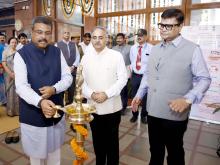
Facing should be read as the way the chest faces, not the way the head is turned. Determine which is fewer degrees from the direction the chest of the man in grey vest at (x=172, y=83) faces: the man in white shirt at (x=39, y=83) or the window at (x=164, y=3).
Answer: the man in white shirt

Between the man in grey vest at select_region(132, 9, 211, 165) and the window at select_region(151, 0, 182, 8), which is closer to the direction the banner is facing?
the man in grey vest

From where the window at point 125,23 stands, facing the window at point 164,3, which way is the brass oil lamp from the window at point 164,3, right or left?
right

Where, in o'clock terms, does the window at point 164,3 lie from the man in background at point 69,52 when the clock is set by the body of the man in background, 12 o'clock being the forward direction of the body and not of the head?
The window is roughly at 9 o'clock from the man in background.

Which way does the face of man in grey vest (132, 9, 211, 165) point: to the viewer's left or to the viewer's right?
to the viewer's left

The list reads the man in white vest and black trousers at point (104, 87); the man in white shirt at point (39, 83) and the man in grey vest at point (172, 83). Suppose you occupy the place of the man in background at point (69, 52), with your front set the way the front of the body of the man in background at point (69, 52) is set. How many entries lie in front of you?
3

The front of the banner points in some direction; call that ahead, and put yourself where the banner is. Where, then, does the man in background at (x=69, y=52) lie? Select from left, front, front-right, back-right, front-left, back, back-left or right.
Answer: right

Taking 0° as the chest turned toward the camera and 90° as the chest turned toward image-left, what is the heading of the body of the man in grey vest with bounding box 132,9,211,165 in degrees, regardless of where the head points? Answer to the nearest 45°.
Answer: approximately 45°

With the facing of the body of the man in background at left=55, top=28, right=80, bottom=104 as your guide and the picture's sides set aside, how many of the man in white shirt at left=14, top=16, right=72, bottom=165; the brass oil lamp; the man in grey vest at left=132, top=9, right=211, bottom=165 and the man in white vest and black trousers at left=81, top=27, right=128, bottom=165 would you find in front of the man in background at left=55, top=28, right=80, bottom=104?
4

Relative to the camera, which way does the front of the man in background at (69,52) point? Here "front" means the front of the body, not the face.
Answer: toward the camera

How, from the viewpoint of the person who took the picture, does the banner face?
facing the viewer

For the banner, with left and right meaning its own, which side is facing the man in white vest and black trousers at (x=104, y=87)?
front

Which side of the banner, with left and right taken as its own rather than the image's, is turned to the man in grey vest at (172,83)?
front
